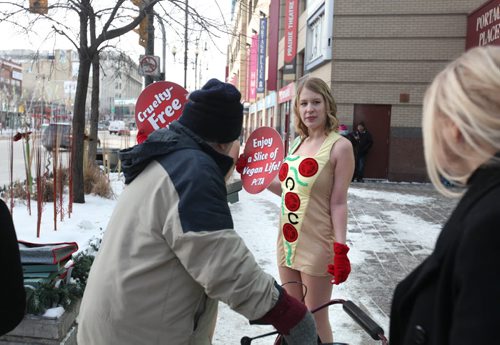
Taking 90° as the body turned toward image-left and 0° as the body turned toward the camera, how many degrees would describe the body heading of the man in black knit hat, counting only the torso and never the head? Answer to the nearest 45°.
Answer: approximately 225°

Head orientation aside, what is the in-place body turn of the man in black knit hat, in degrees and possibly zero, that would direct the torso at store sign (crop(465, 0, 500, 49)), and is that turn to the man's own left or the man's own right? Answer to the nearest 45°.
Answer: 0° — they already face it

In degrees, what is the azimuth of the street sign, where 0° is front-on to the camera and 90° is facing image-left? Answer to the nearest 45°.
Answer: approximately 0°

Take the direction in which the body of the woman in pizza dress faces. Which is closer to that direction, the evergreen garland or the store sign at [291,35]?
the evergreen garland

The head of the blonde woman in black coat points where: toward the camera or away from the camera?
away from the camera

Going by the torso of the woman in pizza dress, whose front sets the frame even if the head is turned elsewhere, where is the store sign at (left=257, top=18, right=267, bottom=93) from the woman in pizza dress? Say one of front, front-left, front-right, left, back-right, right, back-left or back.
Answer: back-right

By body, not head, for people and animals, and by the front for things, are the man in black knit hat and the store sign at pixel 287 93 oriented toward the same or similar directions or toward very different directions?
very different directions

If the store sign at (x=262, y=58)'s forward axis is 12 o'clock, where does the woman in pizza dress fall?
The woman in pizza dress is roughly at 12 o'clock from the store sign.

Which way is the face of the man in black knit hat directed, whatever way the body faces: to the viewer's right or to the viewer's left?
to the viewer's right

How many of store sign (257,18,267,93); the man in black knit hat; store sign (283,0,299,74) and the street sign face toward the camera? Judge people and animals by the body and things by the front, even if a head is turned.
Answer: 3

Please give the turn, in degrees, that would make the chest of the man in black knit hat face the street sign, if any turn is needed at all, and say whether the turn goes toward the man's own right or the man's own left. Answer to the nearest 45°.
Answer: approximately 45° to the man's own left

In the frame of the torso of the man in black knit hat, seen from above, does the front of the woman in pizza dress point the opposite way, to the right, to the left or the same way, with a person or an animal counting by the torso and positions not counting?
the opposite way

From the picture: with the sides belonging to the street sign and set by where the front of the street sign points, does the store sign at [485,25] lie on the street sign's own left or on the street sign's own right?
on the street sign's own left
